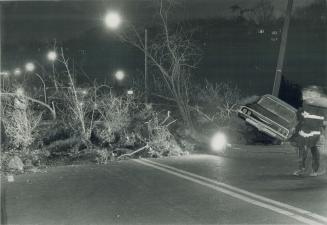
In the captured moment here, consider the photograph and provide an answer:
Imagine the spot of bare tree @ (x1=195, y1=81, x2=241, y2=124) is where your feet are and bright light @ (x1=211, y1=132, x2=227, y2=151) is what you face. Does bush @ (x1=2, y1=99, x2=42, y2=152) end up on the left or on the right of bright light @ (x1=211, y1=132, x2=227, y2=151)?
right

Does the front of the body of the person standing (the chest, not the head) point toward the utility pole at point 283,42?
no

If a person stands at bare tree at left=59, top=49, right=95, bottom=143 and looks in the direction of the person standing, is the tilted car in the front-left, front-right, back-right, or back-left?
front-left

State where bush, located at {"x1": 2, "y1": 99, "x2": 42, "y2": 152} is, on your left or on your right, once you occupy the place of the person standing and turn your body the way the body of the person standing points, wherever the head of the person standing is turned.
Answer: on your right
